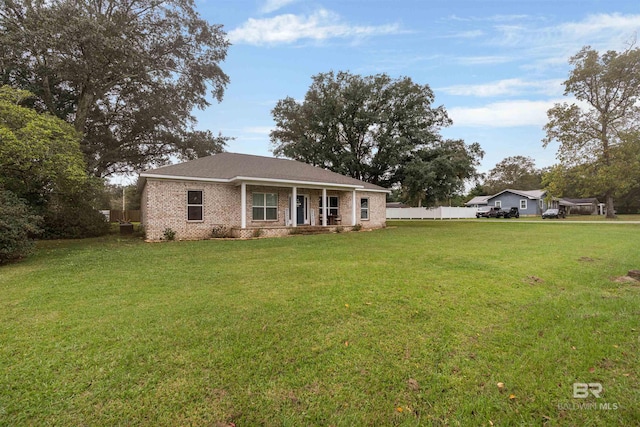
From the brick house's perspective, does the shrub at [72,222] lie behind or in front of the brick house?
behind

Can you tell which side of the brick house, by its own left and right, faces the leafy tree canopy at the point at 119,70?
back

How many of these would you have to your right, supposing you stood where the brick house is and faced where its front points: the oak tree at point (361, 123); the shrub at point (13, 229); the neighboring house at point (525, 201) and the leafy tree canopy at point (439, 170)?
1

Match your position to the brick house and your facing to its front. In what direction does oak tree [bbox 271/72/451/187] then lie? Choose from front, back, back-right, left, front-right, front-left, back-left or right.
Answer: left

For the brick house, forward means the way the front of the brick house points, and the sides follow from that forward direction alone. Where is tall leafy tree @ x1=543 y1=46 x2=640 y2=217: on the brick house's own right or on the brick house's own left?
on the brick house's own left

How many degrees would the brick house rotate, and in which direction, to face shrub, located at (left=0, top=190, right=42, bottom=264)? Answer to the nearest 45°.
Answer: approximately 90° to its right

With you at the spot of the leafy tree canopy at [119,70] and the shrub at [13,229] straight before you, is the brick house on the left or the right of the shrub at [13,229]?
left

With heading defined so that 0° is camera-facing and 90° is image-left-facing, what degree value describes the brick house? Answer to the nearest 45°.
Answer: approximately 315°
